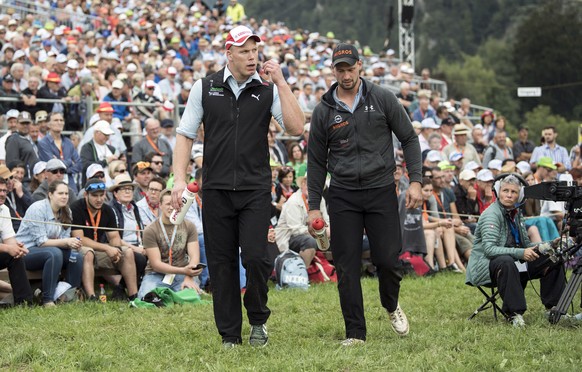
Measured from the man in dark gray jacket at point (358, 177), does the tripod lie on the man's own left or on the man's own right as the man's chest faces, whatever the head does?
on the man's own left

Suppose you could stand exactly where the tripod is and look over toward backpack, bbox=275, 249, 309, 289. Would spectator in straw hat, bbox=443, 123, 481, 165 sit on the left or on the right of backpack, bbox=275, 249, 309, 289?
right

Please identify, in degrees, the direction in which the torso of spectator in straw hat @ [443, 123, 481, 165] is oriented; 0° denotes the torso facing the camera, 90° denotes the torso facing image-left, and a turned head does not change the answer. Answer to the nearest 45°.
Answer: approximately 0°

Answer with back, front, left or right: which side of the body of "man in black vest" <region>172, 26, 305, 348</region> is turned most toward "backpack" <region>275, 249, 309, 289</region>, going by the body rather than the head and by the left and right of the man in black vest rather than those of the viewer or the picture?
back

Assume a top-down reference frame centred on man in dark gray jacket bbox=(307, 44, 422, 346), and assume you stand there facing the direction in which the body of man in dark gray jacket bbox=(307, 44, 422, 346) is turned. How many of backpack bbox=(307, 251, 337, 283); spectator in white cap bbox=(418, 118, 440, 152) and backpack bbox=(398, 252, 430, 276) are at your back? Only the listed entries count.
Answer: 3

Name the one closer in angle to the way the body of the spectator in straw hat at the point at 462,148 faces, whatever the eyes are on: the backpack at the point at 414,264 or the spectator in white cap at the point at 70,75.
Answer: the backpack

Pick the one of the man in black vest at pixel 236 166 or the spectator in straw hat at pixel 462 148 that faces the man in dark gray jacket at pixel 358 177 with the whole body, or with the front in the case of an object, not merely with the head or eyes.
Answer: the spectator in straw hat

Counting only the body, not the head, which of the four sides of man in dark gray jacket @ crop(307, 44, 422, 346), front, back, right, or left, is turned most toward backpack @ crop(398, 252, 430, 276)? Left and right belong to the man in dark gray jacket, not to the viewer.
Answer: back
